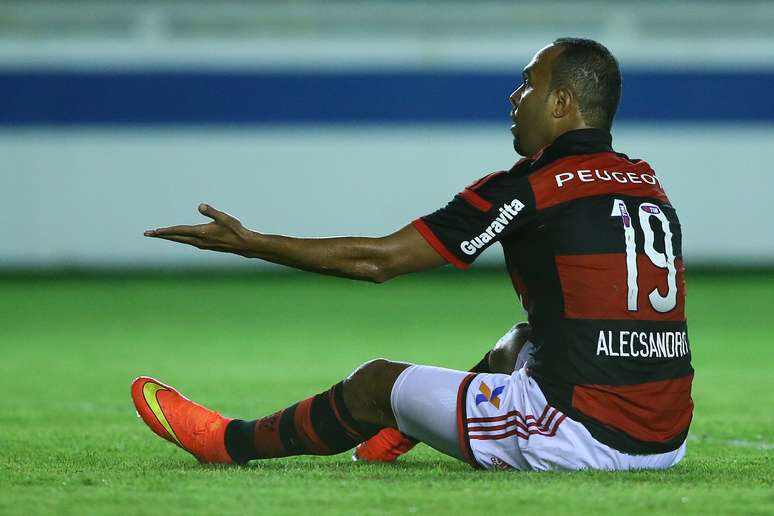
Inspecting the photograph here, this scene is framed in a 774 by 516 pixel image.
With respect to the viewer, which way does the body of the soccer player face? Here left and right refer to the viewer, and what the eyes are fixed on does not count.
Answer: facing away from the viewer and to the left of the viewer
